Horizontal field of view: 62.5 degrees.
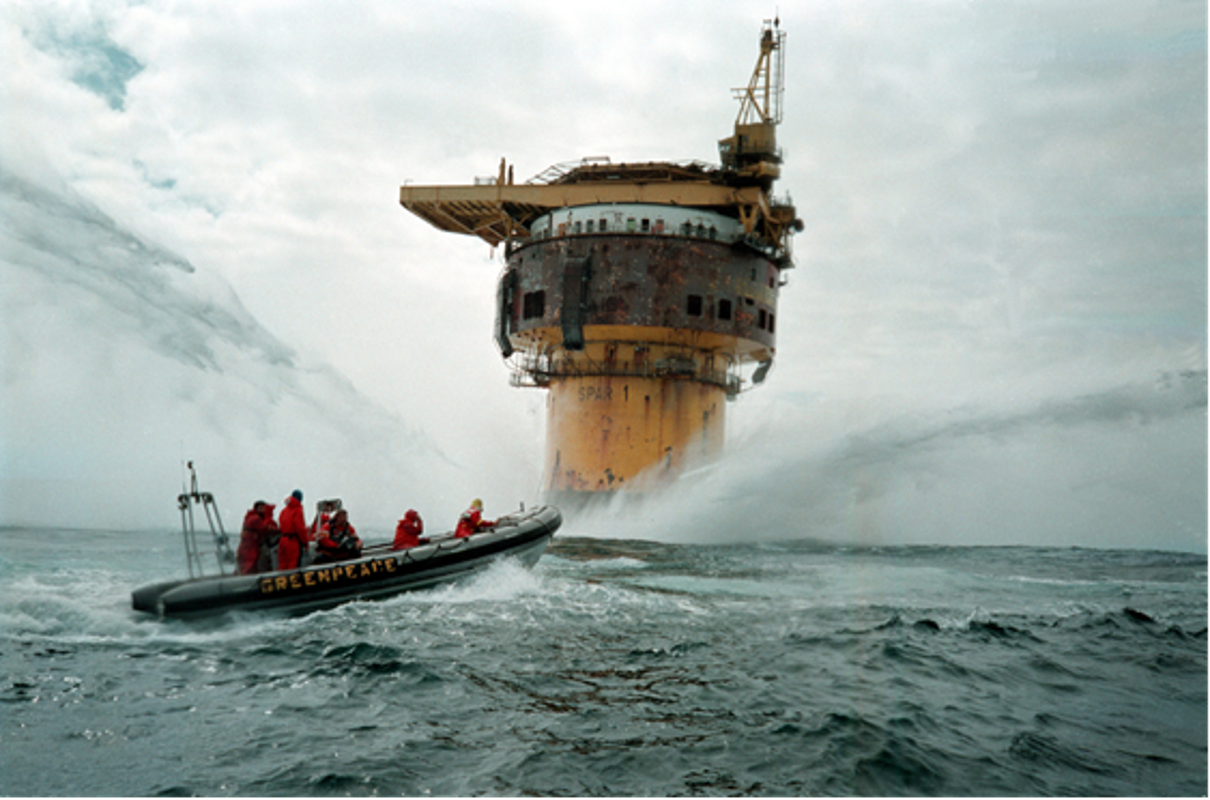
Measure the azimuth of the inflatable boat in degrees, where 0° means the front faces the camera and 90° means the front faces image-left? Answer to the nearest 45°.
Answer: approximately 270°

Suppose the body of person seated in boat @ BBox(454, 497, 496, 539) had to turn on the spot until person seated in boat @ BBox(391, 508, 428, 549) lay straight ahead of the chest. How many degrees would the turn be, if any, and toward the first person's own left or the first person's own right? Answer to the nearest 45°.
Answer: approximately 135° to the first person's own right

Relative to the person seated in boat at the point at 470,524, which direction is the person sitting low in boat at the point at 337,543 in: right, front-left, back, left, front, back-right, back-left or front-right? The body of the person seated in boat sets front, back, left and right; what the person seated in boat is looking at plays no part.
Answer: back-right

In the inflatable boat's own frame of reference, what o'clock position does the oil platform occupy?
The oil platform is roughly at 10 o'clock from the inflatable boat.

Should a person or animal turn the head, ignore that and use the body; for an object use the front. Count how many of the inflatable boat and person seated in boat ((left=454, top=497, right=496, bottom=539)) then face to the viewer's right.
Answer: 2

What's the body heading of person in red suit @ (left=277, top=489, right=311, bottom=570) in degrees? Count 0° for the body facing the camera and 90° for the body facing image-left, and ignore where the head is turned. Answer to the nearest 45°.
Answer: approximately 225°

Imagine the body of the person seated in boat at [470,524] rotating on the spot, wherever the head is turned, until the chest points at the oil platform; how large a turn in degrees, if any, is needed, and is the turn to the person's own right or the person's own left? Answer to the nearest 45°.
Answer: approximately 90° to the person's own left

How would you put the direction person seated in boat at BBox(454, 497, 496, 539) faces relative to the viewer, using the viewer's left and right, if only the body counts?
facing to the right of the viewer

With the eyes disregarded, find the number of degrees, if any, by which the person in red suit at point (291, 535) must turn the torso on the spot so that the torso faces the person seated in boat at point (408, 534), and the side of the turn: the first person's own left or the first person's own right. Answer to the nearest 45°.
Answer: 0° — they already face them
